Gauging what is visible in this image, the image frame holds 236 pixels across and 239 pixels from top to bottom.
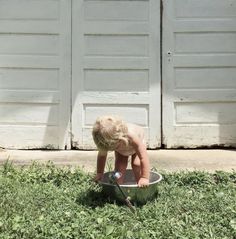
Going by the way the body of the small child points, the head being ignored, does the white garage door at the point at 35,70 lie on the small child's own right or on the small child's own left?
on the small child's own right

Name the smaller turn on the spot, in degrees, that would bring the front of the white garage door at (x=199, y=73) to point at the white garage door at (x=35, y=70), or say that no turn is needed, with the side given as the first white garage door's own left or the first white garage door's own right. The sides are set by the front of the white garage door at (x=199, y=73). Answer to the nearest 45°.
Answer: approximately 90° to the first white garage door's own right

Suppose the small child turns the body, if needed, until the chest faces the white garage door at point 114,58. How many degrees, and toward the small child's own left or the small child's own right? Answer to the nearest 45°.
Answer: approximately 135° to the small child's own right

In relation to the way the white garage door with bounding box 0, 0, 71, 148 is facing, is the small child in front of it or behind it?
in front

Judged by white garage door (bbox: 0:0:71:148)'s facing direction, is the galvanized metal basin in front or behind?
in front

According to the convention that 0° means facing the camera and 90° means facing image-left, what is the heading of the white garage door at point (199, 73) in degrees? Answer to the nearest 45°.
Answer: approximately 0°

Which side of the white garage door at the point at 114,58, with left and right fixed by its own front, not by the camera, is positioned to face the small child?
front

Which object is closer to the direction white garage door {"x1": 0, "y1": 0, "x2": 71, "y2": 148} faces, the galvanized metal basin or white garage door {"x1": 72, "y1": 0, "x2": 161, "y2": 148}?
the galvanized metal basin

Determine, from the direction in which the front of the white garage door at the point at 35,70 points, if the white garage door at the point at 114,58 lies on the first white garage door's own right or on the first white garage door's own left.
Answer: on the first white garage door's own left
